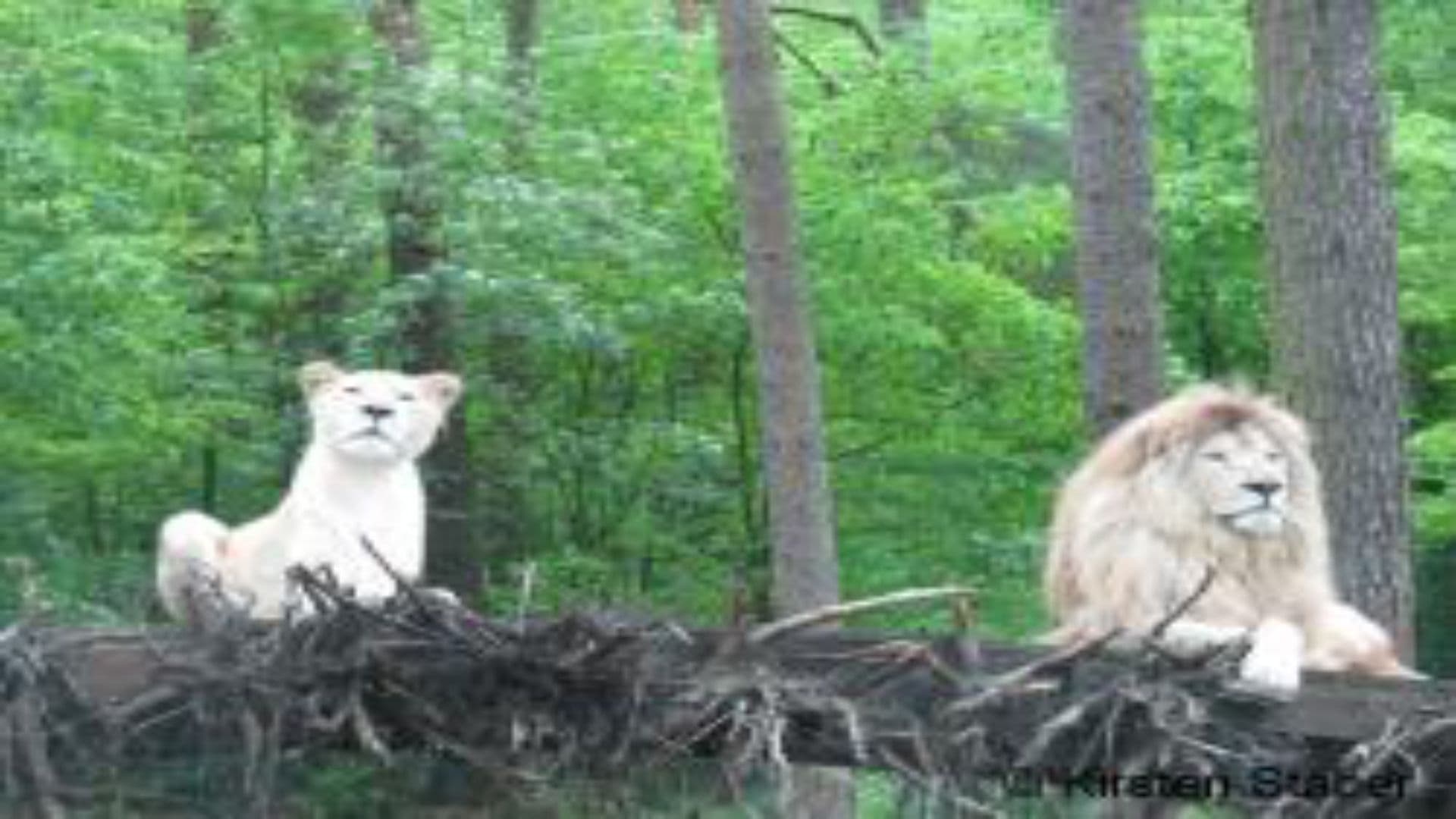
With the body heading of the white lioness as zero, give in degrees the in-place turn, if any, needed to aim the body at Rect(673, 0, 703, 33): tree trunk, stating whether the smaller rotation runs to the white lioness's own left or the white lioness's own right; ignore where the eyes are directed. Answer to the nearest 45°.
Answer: approximately 135° to the white lioness's own left

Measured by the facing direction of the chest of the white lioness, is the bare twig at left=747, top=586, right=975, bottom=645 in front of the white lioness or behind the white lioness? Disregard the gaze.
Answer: in front

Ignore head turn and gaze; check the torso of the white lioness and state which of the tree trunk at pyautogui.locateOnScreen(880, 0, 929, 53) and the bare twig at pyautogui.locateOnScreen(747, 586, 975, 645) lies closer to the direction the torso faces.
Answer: the bare twig

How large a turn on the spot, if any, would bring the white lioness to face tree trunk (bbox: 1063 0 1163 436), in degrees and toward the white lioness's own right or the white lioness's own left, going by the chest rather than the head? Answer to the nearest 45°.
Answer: approximately 90° to the white lioness's own left

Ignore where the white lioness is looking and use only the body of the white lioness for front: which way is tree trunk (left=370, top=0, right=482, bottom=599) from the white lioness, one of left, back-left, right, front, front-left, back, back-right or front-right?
back-left

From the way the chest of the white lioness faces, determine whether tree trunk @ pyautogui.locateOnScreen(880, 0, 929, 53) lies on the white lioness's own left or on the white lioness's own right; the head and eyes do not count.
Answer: on the white lioness's own left

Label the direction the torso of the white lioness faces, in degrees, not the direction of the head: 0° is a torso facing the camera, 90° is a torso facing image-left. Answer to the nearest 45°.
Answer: approximately 315°

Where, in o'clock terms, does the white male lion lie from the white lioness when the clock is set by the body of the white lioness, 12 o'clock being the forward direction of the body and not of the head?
The white male lion is roughly at 11 o'clock from the white lioness.
